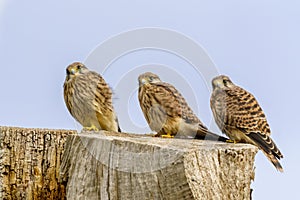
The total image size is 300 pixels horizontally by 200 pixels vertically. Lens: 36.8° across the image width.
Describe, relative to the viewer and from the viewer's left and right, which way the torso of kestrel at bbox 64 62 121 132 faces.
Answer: facing the viewer and to the left of the viewer

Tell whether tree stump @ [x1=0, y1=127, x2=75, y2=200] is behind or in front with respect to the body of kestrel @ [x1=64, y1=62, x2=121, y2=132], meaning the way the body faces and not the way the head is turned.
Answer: in front

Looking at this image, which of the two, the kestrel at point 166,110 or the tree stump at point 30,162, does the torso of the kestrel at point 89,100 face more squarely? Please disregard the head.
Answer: the tree stump

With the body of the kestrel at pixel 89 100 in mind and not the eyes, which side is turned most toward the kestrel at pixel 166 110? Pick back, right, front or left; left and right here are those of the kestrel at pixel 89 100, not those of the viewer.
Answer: left

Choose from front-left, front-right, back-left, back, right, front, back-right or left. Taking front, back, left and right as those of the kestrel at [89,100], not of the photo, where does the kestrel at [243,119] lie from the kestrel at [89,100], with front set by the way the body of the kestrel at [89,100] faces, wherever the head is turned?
back-left

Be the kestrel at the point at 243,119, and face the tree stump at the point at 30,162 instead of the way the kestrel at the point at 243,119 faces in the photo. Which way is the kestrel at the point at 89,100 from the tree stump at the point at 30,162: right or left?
right
